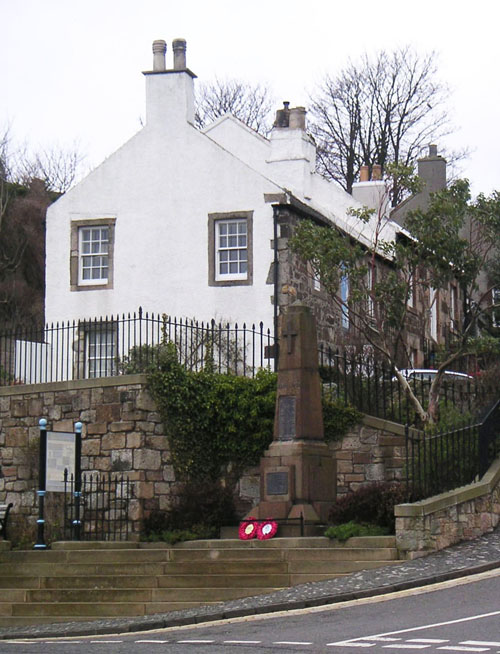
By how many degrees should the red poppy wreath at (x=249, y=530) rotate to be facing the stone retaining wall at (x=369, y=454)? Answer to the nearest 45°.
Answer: approximately 180°

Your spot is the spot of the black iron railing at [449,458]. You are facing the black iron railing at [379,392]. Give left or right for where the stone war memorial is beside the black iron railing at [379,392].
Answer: left

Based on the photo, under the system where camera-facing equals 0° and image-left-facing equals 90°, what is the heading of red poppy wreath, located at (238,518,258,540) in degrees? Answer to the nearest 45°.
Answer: approximately 45°

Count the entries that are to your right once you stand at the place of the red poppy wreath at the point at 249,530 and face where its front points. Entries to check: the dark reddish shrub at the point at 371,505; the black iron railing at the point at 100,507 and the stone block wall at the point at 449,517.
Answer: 1

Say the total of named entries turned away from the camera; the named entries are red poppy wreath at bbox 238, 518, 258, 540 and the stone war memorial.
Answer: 0

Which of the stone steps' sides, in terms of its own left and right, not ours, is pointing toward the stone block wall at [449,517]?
left

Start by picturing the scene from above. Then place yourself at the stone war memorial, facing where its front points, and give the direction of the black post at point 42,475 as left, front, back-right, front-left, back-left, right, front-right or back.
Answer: front-right

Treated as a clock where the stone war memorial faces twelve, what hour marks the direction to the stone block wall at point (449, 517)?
The stone block wall is roughly at 9 o'clock from the stone war memorial.

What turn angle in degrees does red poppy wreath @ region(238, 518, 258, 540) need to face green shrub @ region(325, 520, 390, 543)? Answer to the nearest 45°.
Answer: approximately 90° to its left

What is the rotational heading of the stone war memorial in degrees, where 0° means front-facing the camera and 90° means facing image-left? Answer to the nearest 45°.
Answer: approximately 45°

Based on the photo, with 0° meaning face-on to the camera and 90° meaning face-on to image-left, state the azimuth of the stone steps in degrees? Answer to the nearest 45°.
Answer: approximately 0°

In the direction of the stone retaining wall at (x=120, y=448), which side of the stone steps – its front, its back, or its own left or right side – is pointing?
back

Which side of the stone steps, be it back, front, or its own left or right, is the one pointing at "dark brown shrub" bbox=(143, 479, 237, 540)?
back
